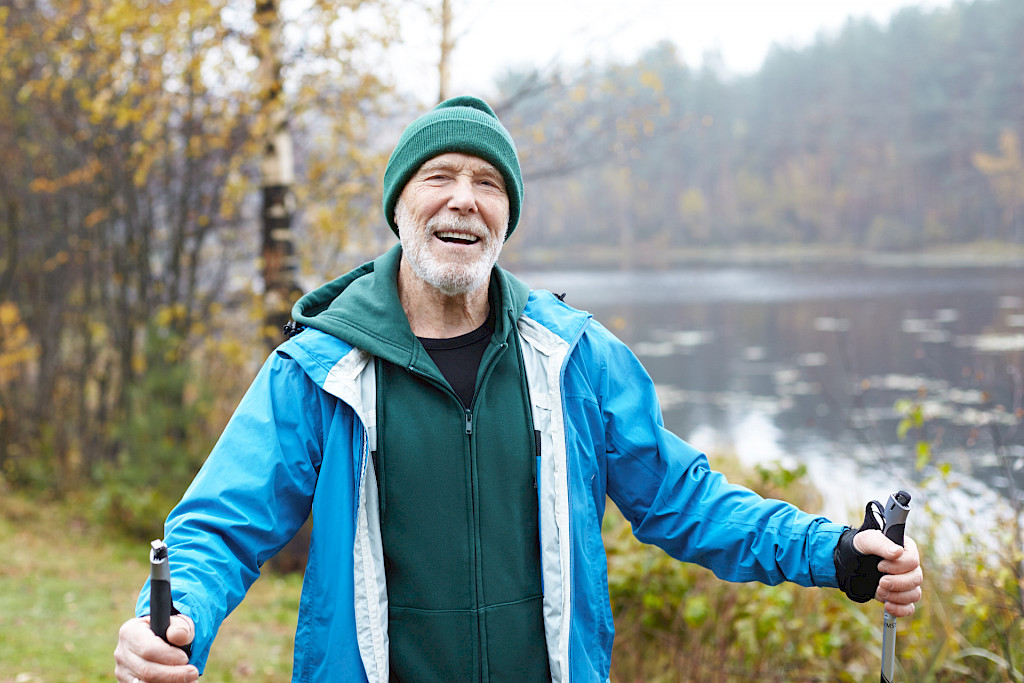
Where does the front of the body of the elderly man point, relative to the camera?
toward the camera

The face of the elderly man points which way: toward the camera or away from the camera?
toward the camera
